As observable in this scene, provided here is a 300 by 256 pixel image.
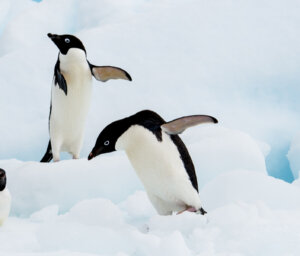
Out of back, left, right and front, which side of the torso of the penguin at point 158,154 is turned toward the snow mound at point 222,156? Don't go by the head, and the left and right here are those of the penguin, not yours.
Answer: back

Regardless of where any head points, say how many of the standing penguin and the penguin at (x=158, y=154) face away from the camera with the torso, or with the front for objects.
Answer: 0

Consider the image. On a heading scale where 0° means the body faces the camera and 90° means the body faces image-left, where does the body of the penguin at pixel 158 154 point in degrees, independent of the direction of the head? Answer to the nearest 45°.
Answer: approximately 45°

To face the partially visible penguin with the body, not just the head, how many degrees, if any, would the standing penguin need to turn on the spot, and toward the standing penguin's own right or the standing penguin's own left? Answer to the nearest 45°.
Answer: approximately 45° to the standing penguin's own right

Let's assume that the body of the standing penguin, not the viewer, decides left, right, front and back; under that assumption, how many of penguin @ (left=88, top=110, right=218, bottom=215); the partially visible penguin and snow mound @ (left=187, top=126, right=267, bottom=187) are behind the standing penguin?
0

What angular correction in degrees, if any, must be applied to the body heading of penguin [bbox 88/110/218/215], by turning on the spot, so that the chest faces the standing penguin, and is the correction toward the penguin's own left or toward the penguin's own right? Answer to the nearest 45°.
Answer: approximately 90° to the penguin's own right

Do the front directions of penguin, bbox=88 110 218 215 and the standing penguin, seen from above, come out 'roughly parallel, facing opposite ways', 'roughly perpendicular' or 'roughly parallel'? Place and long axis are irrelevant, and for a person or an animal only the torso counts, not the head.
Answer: roughly perpendicular

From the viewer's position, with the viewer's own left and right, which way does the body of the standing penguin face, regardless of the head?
facing the viewer and to the right of the viewer
